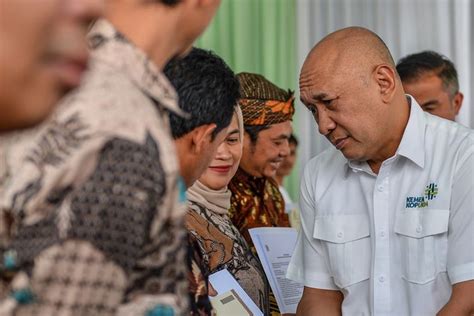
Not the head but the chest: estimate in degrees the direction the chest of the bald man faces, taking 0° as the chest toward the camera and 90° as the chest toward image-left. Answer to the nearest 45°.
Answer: approximately 45°
